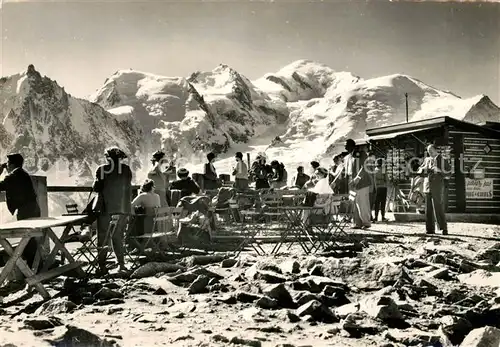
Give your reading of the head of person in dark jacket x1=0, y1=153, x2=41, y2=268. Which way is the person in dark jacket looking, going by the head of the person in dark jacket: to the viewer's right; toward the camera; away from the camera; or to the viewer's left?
to the viewer's left

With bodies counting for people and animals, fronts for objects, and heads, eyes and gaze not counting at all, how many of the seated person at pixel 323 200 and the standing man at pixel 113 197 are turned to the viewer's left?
1

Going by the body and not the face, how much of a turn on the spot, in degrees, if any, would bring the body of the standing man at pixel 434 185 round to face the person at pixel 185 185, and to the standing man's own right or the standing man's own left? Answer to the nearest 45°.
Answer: approximately 45° to the standing man's own right

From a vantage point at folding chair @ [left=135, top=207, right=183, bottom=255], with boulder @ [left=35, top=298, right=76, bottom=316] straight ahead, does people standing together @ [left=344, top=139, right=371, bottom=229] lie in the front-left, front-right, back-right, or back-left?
back-left

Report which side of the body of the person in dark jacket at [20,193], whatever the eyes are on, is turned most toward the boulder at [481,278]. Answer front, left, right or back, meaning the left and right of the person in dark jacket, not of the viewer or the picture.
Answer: back

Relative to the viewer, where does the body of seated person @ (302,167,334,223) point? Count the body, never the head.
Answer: to the viewer's left

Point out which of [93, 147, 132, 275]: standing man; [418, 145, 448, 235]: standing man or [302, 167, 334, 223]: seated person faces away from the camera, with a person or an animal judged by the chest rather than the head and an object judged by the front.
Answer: [93, 147, 132, 275]: standing man

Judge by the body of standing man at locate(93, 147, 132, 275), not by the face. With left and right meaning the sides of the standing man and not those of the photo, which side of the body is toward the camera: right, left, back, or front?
back

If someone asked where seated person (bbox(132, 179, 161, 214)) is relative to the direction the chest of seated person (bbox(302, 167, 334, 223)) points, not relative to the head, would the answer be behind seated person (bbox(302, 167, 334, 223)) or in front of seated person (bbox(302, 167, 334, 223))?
in front

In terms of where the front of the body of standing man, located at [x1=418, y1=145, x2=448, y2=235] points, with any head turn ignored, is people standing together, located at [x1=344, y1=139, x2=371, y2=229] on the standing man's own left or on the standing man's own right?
on the standing man's own right

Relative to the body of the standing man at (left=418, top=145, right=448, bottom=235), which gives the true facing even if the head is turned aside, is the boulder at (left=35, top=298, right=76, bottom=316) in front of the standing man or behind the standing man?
in front

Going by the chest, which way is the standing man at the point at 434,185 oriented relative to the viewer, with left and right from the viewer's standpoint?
facing the viewer and to the left of the viewer
